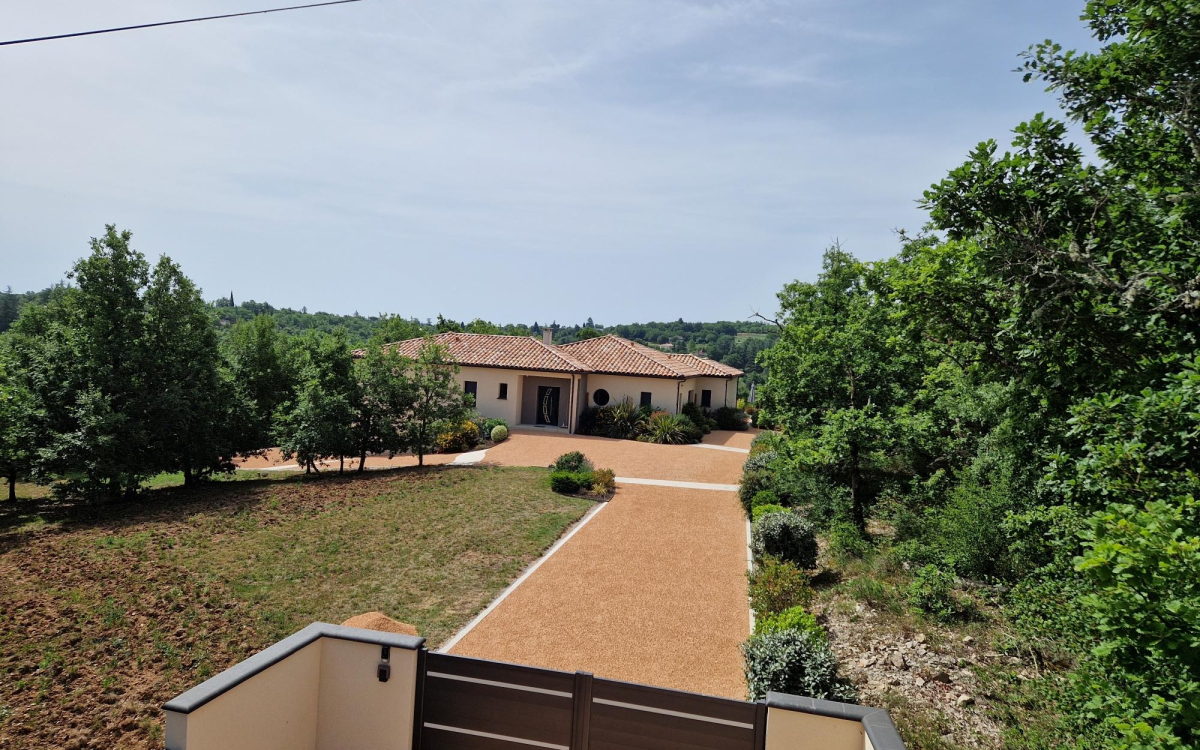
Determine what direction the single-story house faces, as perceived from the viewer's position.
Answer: facing the viewer

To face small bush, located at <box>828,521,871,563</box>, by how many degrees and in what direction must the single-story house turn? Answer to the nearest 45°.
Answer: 0° — it already faces it

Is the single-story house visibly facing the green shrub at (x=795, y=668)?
yes

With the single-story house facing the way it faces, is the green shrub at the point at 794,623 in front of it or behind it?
in front

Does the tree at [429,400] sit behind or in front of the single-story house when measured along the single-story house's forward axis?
in front

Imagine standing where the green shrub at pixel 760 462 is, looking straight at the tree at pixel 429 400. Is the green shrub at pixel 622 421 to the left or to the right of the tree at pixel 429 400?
right

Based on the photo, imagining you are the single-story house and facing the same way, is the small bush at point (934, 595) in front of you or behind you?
in front

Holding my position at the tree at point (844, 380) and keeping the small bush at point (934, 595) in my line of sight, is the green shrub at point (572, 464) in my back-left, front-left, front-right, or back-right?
back-right

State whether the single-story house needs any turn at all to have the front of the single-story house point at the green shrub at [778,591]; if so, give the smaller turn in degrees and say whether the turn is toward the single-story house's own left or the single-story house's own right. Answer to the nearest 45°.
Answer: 0° — it already faces it

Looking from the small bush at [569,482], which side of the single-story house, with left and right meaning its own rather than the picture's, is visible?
front

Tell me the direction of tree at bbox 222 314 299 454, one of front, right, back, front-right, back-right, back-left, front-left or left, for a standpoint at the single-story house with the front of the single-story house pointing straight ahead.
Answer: front-right
